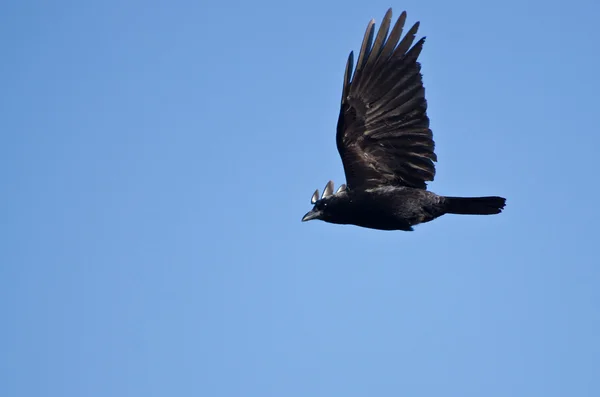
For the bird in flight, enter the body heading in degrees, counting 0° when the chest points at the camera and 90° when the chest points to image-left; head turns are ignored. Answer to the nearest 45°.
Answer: approximately 90°
